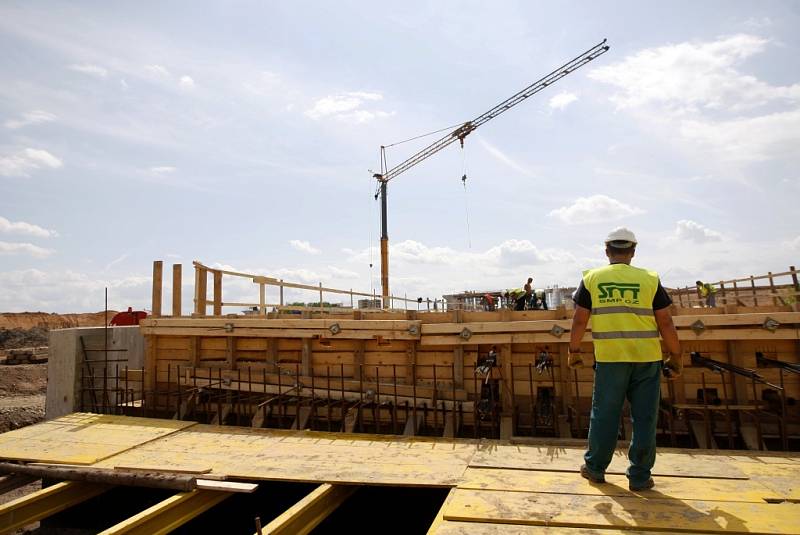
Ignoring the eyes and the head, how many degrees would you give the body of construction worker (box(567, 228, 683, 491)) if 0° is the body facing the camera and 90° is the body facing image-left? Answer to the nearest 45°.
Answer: approximately 180°

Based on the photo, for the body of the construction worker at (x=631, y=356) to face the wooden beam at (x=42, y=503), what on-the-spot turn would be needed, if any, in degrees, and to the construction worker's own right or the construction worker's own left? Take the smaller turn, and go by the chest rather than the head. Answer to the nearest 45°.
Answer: approximately 90° to the construction worker's own left

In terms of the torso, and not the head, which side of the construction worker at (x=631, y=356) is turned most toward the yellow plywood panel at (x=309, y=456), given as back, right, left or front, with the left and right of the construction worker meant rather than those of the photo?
left

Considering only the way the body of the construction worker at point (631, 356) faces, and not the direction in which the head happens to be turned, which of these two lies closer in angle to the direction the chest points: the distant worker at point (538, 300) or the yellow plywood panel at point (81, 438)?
the distant worker

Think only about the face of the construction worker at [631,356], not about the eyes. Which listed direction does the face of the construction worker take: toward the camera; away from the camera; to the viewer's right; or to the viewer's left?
away from the camera

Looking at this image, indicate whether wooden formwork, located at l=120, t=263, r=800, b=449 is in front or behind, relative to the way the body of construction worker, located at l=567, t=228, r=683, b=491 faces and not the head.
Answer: in front

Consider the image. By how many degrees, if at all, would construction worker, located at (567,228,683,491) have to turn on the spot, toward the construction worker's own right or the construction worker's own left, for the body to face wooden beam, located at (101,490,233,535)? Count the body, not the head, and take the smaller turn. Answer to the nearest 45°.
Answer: approximately 90° to the construction worker's own left

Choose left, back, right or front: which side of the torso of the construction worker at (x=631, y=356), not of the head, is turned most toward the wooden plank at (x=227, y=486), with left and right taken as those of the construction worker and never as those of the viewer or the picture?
left

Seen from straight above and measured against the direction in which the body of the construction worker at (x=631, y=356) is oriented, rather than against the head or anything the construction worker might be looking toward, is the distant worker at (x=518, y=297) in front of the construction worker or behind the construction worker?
in front

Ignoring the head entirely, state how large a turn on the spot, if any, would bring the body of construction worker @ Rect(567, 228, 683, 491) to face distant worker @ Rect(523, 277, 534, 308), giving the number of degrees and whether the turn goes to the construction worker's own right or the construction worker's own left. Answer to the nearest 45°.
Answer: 0° — they already face them

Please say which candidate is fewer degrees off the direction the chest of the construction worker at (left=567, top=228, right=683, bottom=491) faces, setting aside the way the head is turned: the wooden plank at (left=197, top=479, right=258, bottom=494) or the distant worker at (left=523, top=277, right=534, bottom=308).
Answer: the distant worker
